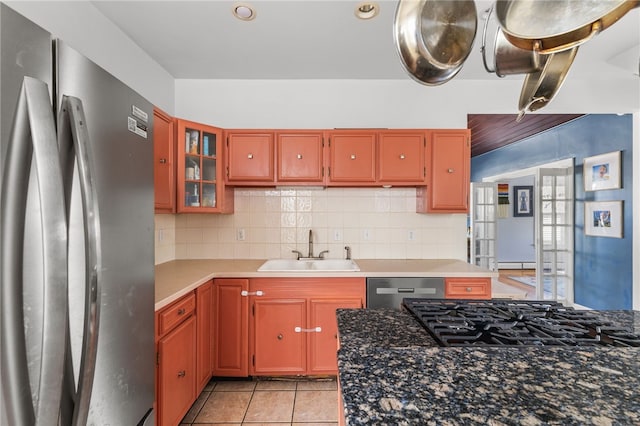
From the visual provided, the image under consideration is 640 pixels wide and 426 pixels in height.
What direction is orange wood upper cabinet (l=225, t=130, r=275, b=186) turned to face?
toward the camera

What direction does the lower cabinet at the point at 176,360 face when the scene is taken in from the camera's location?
facing the viewer and to the right of the viewer

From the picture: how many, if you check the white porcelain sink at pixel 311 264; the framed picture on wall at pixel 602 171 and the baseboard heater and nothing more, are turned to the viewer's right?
0

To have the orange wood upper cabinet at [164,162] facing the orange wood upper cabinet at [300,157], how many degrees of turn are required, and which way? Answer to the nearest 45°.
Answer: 0° — it already faces it

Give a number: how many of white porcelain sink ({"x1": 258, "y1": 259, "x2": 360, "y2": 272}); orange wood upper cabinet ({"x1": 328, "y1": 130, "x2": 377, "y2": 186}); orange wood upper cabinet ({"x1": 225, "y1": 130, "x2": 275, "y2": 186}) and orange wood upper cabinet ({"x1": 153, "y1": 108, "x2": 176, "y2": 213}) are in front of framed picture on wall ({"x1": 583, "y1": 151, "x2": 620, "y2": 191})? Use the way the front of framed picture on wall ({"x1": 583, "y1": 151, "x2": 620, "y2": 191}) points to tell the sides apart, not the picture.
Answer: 4

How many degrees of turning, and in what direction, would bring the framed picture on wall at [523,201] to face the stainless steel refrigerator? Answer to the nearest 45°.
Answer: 0° — it already faces it

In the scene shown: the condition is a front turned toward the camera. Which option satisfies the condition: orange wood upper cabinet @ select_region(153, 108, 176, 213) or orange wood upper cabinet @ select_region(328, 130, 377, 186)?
orange wood upper cabinet @ select_region(328, 130, 377, 186)

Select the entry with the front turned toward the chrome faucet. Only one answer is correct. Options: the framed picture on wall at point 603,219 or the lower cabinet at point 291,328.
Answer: the framed picture on wall

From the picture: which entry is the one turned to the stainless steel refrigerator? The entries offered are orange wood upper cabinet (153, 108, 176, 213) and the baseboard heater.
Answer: the baseboard heater

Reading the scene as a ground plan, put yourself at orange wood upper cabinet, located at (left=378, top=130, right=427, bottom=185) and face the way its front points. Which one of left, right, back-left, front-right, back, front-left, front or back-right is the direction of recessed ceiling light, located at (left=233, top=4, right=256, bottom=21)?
front-right

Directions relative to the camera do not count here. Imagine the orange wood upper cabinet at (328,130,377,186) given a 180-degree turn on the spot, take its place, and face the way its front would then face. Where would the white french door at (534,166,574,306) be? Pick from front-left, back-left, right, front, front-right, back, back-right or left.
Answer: front-right

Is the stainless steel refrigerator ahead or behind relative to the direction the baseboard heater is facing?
ahead

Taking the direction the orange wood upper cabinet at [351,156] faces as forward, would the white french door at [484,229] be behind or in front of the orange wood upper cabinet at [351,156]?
behind

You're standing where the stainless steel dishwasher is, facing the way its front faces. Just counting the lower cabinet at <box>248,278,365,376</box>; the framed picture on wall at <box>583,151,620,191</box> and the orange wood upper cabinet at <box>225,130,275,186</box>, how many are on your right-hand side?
2

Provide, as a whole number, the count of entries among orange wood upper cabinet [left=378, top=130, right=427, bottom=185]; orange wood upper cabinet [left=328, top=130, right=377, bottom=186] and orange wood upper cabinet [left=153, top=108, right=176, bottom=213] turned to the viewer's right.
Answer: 1

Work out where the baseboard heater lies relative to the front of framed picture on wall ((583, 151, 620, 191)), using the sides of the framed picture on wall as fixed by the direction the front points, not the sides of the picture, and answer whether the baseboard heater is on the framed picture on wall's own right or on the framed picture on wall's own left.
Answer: on the framed picture on wall's own right

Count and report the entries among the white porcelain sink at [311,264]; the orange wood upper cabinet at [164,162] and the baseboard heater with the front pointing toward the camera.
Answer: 2

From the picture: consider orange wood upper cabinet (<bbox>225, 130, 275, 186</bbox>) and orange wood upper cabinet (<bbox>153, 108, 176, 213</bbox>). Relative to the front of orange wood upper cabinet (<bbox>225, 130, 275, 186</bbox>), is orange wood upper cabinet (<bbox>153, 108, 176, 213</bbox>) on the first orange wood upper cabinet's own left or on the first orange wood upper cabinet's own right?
on the first orange wood upper cabinet's own right

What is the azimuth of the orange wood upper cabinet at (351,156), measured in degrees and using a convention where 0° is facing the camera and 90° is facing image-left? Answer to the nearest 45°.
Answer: approximately 0°
